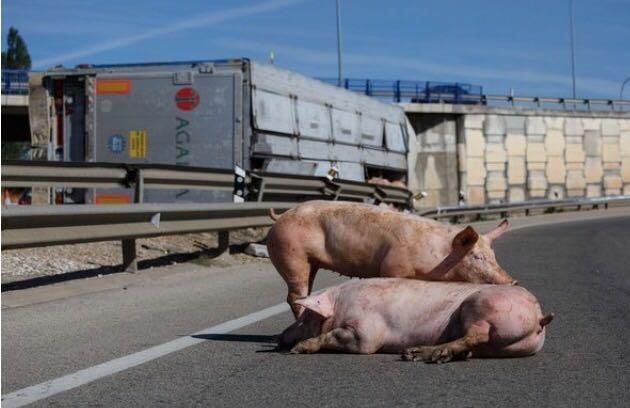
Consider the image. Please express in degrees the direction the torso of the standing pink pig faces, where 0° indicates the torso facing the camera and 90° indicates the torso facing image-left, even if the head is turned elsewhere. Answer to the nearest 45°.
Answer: approximately 270°

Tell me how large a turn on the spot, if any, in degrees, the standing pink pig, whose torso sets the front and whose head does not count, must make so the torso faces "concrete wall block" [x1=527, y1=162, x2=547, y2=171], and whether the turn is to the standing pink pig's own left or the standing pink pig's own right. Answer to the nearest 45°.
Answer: approximately 90° to the standing pink pig's own left

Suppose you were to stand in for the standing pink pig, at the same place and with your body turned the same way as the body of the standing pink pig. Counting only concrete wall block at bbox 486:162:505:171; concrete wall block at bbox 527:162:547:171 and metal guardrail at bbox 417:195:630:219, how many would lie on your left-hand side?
3

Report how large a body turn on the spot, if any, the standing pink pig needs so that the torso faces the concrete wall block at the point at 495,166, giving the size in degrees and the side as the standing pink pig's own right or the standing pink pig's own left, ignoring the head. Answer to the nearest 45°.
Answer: approximately 90° to the standing pink pig's own left

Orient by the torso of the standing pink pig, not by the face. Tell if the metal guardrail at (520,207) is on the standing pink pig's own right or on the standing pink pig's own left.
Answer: on the standing pink pig's own left
